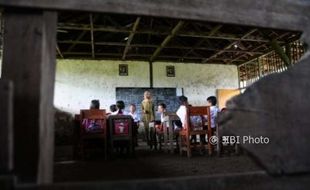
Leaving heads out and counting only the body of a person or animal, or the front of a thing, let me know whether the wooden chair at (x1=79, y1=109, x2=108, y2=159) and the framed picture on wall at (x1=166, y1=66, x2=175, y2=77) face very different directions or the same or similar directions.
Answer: very different directions

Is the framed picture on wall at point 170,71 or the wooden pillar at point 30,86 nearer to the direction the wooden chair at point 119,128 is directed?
the framed picture on wall

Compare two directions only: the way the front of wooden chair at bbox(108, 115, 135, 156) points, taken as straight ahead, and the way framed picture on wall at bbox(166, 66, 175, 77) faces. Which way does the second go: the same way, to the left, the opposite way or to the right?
the opposite way

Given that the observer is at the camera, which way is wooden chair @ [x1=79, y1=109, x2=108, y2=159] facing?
facing away from the viewer

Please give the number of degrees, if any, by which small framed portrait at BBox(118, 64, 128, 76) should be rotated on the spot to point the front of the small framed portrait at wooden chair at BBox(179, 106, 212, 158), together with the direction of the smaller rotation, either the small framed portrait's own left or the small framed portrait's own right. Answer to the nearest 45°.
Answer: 0° — it already faces it

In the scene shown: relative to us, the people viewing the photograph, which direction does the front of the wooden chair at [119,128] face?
facing away from the viewer

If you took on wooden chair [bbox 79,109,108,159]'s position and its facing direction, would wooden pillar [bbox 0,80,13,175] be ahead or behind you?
behind

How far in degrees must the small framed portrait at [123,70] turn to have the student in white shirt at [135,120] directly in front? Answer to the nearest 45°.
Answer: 0° — it already faces them

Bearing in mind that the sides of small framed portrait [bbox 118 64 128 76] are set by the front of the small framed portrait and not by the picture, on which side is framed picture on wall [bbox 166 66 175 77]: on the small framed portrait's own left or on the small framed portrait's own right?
on the small framed portrait's own left

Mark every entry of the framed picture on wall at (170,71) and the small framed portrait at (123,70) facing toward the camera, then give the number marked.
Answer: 2

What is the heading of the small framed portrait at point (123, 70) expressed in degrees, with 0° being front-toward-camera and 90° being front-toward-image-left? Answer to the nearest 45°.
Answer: approximately 0°

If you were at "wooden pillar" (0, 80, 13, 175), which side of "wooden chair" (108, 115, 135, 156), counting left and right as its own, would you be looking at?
back
